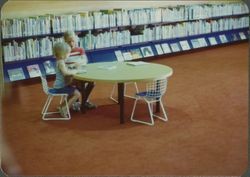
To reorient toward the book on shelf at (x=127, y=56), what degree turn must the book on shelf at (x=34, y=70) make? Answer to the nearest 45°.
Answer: approximately 135° to its left

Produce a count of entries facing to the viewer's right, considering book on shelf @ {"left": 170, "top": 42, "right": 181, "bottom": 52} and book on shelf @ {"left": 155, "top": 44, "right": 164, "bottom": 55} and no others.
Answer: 0

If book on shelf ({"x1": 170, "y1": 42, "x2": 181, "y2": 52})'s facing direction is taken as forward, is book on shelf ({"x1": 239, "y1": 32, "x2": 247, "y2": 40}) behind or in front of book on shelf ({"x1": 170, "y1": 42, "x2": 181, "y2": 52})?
behind

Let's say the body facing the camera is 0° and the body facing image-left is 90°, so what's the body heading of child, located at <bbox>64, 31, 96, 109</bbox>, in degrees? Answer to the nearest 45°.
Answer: approximately 315°

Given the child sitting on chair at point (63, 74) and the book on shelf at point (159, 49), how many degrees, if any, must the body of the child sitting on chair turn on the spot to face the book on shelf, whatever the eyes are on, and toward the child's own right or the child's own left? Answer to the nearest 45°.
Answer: approximately 45° to the child's own left

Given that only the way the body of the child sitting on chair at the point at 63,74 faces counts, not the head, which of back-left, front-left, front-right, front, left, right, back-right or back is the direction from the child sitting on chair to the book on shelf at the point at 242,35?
front-left

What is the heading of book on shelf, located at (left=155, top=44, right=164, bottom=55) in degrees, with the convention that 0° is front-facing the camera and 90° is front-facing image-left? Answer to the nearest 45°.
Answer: approximately 0°

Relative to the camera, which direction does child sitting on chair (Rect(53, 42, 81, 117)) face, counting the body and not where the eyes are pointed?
to the viewer's right

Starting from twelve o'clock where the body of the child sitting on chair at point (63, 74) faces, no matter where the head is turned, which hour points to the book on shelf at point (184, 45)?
The book on shelf is roughly at 10 o'clock from the child sitting on chair.

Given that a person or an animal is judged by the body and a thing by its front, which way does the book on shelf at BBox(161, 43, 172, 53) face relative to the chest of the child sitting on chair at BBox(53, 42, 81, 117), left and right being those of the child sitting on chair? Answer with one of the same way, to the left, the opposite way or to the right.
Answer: to the right
